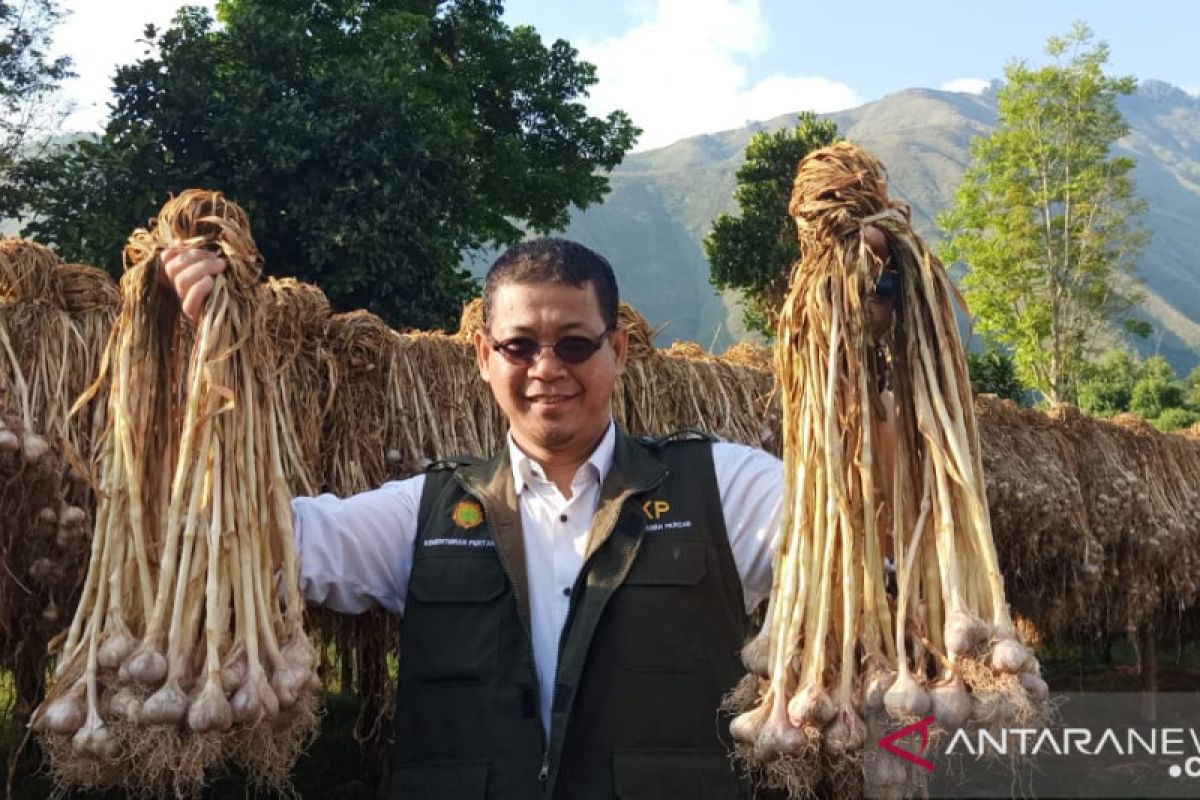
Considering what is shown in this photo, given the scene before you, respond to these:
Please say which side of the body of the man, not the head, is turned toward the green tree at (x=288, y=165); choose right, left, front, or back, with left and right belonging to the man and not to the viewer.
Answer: back

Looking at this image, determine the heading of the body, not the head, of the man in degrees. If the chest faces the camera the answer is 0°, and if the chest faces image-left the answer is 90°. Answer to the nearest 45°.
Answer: approximately 0°

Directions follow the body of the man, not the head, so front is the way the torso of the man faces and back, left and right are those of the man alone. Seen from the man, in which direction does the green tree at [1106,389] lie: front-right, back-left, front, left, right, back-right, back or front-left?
back-left

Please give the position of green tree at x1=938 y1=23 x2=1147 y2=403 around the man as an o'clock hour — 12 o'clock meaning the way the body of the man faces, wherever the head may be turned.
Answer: The green tree is roughly at 7 o'clock from the man.

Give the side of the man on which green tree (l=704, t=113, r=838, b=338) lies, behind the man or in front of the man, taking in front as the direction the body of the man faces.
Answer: behind
